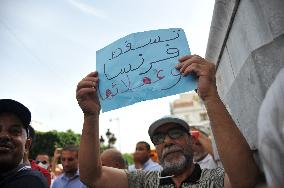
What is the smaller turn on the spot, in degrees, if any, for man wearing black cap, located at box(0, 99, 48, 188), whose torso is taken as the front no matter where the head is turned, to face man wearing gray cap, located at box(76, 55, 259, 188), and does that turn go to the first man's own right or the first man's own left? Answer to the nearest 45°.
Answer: approximately 90° to the first man's own left

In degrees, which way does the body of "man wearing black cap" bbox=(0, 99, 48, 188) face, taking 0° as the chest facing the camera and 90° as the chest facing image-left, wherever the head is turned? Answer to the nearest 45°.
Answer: approximately 45°

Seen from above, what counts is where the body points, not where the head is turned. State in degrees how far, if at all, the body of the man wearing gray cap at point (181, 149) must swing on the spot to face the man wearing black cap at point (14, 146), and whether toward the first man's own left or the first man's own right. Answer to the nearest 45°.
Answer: approximately 90° to the first man's own right

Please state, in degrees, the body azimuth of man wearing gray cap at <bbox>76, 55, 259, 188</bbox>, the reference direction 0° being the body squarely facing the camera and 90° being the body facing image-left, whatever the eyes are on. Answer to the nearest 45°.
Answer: approximately 0°
